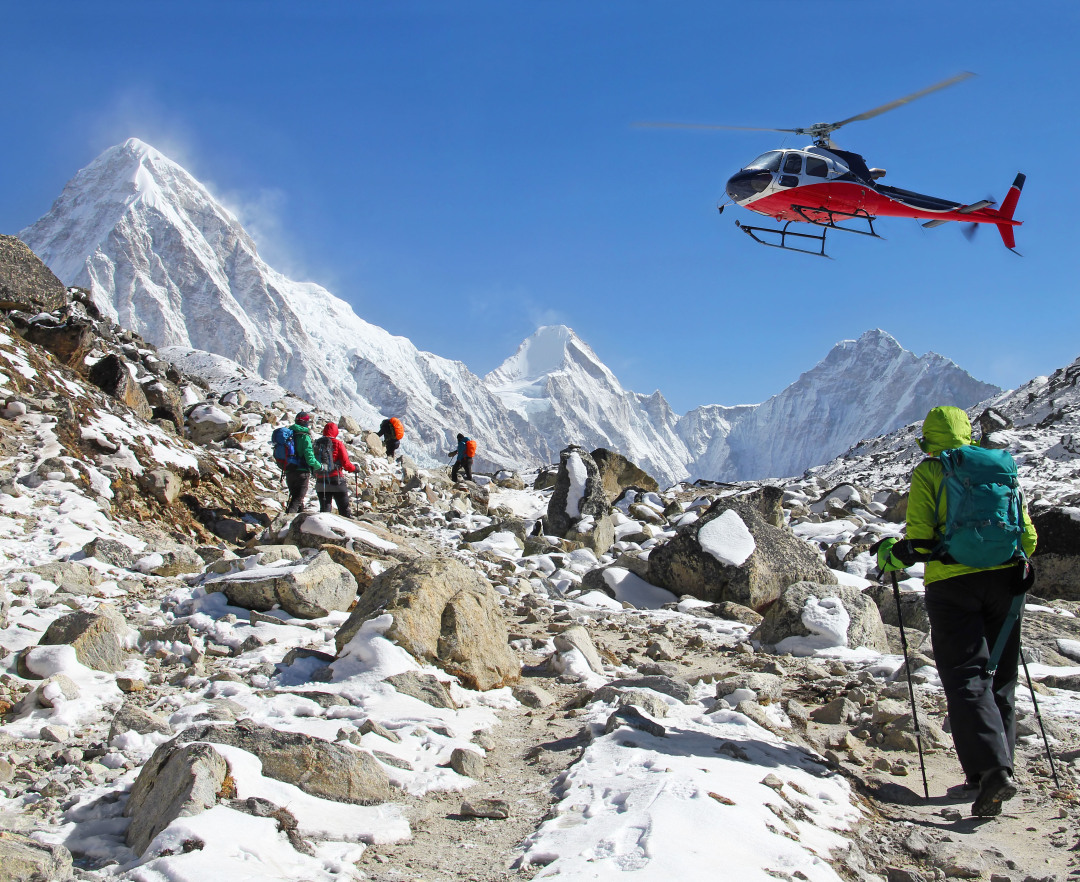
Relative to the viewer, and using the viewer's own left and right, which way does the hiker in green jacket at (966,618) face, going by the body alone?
facing away from the viewer and to the left of the viewer

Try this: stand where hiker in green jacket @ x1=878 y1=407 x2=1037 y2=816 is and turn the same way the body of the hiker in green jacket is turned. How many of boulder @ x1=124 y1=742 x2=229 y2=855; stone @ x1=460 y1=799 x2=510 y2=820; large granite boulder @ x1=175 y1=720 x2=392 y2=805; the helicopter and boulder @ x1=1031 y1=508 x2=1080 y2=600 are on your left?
3

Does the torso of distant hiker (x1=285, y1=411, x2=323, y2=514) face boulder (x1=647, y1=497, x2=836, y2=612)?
no

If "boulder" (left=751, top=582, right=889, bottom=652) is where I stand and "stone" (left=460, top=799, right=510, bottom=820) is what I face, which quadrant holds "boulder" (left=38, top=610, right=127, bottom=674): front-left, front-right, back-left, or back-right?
front-right

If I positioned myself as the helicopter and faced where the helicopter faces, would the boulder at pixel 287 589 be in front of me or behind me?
in front

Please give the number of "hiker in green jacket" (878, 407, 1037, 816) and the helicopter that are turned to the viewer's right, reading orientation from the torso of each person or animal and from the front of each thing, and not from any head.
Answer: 0

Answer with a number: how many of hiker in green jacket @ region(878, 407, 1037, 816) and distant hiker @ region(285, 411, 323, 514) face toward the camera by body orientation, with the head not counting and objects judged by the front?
0

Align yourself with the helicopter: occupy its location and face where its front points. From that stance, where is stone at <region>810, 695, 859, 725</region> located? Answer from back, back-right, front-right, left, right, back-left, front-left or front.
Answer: front-left

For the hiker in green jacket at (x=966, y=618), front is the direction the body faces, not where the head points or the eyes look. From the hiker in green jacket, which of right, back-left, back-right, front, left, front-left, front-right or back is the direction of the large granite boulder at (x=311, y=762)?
left

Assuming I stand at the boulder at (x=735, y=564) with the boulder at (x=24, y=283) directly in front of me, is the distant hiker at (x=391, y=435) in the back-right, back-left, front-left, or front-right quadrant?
front-right

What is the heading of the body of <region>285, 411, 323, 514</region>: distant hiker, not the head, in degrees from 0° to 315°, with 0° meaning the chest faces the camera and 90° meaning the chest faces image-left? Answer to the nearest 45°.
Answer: approximately 225°

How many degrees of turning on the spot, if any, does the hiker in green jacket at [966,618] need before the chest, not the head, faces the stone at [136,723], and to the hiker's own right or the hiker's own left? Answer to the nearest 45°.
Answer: approximately 90° to the hiker's own left

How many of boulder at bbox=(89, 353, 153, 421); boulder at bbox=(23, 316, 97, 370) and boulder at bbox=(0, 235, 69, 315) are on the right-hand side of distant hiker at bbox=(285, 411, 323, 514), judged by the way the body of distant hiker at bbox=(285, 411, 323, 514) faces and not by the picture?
0

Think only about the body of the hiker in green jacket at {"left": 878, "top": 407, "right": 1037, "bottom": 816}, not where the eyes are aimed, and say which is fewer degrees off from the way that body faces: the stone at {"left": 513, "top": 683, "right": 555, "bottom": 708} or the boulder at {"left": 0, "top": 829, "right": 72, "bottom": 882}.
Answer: the stone

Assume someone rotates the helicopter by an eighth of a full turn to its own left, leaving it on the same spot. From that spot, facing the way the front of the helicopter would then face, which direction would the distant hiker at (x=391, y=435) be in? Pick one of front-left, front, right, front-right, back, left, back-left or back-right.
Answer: right

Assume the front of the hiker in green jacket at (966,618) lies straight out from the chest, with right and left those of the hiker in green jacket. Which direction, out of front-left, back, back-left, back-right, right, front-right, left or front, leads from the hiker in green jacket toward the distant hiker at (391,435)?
front

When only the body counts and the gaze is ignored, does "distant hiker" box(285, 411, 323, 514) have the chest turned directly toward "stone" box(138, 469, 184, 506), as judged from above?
no

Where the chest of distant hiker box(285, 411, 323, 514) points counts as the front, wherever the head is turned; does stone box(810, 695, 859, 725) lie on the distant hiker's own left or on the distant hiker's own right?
on the distant hiker's own right

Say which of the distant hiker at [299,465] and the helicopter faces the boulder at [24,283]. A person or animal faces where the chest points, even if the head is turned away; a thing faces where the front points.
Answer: the helicopter

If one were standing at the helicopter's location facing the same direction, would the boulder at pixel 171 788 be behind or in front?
in front

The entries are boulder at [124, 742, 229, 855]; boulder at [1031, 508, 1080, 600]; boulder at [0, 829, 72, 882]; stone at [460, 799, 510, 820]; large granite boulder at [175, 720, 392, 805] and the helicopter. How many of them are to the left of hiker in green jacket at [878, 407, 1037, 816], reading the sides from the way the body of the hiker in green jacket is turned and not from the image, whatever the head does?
4

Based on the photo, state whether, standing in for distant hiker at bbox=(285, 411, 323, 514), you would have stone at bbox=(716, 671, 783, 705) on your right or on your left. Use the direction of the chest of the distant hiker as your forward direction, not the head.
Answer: on your right
